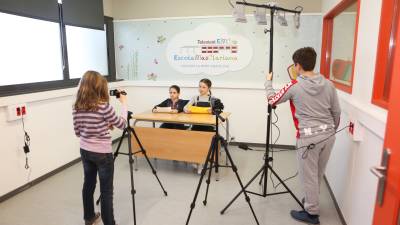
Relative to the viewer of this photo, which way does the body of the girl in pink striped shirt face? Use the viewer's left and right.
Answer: facing away from the viewer and to the right of the viewer

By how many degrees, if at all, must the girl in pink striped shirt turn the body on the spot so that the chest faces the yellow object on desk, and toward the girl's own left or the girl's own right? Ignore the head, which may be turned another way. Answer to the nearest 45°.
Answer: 0° — they already face it

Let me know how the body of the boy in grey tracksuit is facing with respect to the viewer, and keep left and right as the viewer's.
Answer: facing away from the viewer and to the left of the viewer

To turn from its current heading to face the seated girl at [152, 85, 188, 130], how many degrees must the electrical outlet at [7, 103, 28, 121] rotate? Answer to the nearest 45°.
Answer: approximately 45° to its left

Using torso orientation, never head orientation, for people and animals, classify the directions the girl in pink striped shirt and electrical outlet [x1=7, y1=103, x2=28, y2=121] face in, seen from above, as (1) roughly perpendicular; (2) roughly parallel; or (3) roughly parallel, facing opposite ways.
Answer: roughly perpendicular

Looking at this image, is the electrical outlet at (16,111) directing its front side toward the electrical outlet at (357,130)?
yes

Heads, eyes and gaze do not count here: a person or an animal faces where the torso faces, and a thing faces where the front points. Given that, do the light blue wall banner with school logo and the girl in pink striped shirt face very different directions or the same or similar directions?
very different directions

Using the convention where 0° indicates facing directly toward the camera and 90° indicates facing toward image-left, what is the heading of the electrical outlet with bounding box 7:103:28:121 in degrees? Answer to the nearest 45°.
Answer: approximately 315°

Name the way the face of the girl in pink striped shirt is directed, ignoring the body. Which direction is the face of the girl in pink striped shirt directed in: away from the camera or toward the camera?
away from the camera

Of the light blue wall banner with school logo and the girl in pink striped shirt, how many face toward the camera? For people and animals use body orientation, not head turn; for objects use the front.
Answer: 1

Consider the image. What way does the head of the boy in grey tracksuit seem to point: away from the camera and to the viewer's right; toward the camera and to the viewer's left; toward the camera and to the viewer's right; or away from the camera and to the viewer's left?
away from the camera and to the viewer's left
